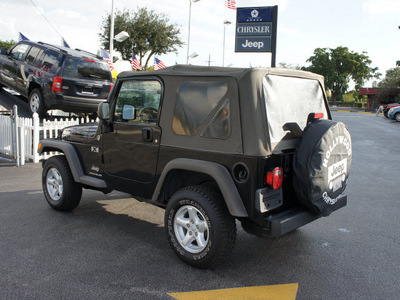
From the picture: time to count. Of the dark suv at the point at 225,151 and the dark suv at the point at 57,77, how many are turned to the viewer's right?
0

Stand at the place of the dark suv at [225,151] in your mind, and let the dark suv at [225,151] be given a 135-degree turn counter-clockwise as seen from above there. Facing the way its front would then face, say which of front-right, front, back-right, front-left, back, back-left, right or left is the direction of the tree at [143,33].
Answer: back

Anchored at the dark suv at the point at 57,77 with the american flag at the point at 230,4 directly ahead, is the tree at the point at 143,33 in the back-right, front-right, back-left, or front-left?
front-left

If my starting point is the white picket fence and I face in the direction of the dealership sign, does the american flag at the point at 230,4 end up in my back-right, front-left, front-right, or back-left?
front-left

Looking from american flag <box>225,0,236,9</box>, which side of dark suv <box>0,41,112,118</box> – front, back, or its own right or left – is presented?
right

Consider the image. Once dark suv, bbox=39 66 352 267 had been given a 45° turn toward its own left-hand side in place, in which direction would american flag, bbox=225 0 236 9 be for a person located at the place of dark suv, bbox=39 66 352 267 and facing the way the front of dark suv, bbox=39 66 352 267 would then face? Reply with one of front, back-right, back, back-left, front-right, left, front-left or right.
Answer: right

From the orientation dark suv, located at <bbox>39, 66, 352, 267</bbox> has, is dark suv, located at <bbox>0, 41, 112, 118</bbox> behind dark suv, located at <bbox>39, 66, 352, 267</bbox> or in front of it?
in front

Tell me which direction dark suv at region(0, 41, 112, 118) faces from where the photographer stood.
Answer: facing away from the viewer and to the left of the viewer

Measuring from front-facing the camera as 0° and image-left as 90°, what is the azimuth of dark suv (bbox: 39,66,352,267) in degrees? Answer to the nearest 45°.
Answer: approximately 135°

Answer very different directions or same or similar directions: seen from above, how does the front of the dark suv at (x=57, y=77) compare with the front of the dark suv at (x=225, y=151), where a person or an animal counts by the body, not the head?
same or similar directions

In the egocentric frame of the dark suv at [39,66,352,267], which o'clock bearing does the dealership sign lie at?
The dealership sign is roughly at 2 o'clock from the dark suv.

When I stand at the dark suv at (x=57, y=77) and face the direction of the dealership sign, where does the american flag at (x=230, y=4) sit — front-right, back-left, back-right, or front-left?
front-left

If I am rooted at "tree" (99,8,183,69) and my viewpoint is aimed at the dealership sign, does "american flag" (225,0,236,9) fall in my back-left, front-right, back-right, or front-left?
front-left

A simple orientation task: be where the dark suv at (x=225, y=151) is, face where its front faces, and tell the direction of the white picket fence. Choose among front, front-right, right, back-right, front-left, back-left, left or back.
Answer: front
